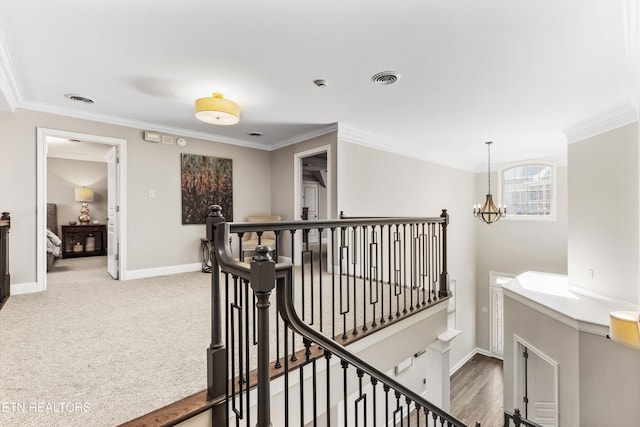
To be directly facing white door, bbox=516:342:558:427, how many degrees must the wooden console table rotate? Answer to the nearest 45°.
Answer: approximately 45° to its left

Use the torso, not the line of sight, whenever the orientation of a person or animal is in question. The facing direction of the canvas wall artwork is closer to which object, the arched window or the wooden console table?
the arched window

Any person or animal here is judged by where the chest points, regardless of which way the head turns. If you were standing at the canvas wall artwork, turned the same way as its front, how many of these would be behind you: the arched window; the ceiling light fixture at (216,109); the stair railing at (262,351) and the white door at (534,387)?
0

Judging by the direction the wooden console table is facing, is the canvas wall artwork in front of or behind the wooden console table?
in front

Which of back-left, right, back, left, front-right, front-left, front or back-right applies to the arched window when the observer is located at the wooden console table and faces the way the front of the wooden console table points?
front-left

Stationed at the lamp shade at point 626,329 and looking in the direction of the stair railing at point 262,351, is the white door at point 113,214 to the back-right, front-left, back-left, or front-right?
front-right

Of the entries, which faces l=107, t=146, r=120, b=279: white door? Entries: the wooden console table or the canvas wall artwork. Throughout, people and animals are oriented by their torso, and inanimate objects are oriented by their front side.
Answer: the wooden console table

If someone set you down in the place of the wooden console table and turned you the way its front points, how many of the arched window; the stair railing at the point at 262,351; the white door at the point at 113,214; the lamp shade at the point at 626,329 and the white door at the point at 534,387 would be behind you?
0

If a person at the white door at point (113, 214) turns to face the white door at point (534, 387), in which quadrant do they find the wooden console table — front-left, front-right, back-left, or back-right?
back-left

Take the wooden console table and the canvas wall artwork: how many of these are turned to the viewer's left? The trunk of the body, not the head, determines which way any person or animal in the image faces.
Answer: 0

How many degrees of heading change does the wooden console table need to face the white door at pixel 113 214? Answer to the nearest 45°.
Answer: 0° — it already faces it

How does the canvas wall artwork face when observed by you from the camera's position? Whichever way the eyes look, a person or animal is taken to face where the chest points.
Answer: facing the viewer and to the right of the viewer

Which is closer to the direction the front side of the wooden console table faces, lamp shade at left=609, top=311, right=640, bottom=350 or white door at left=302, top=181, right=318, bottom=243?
the lamp shade

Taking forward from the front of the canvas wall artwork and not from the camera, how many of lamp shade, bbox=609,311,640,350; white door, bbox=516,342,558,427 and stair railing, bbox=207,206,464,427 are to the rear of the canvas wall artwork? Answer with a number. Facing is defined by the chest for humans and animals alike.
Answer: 0

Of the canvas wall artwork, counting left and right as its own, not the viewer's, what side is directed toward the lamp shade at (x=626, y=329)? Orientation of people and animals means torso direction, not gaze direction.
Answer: front

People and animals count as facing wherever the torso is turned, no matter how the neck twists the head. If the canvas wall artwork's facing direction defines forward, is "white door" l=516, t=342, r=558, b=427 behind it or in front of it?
in front

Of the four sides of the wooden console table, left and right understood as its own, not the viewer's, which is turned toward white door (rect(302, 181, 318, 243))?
left

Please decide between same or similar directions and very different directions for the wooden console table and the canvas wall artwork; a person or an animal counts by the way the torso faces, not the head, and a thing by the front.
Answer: same or similar directions

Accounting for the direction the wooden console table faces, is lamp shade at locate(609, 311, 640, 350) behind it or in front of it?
in front
